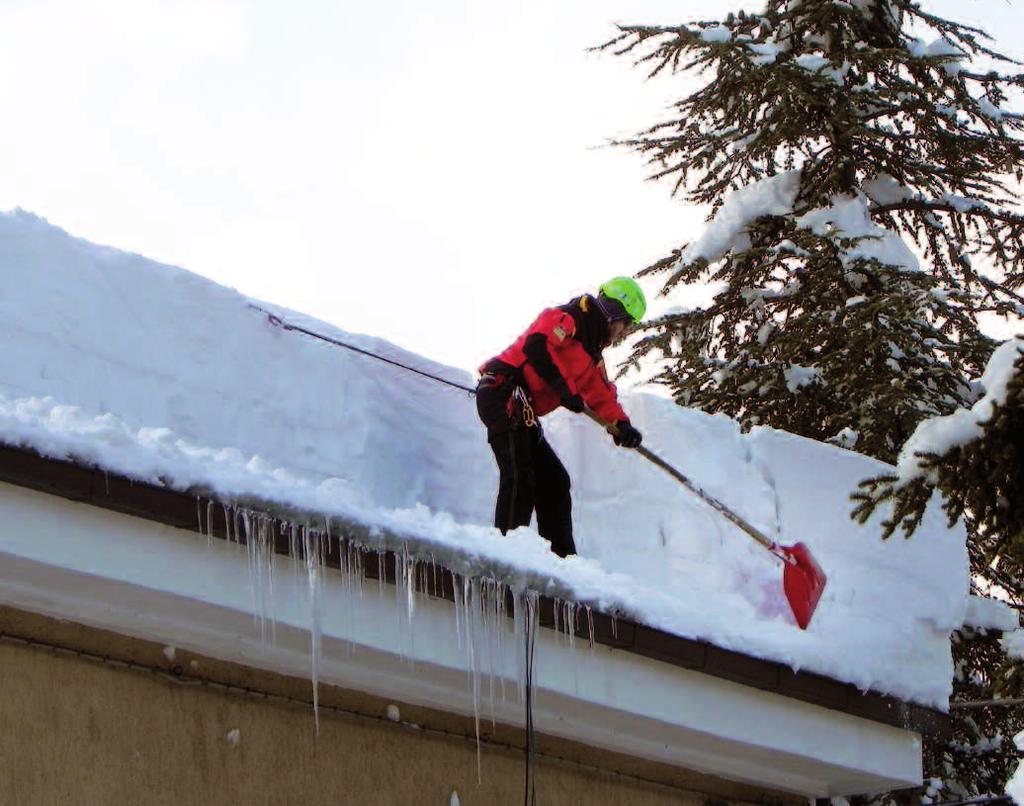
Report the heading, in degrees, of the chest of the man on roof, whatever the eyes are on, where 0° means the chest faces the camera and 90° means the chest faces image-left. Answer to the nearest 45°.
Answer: approximately 270°

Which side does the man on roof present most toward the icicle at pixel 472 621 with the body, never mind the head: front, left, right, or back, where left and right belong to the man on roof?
right

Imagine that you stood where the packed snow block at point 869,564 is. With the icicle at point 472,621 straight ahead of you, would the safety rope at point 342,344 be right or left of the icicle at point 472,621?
right

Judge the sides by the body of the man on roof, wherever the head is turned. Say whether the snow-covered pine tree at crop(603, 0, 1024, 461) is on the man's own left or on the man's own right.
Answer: on the man's own left

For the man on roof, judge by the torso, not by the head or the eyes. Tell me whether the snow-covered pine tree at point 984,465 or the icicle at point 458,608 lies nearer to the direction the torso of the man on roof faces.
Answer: the snow-covered pine tree

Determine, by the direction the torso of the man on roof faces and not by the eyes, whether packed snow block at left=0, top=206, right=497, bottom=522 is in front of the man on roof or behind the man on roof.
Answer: behind
